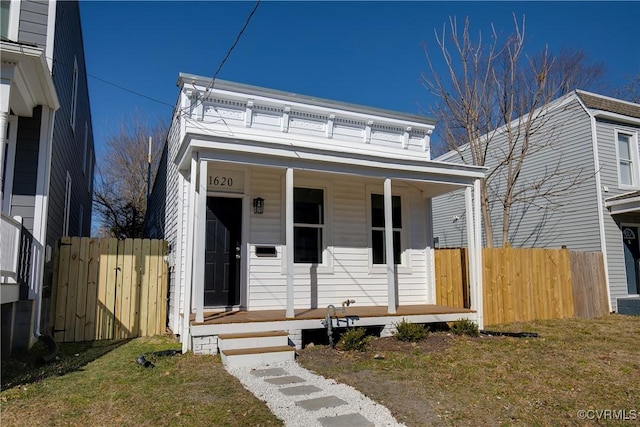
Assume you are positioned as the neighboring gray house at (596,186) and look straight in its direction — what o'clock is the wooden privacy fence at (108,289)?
The wooden privacy fence is roughly at 3 o'clock from the neighboring gray house.

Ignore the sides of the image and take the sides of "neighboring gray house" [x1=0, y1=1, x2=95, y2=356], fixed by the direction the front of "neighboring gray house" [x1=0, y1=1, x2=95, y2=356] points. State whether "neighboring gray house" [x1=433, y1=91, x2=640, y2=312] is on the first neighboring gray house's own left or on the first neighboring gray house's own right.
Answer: on the first neighboring gray house's own left

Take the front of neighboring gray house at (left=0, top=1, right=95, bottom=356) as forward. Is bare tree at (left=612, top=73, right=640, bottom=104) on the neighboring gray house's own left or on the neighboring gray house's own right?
on the neighboring gray house's own left

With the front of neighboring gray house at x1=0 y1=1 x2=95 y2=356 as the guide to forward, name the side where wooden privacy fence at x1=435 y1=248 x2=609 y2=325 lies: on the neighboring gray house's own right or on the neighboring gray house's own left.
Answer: on the neighboring gray house's own left

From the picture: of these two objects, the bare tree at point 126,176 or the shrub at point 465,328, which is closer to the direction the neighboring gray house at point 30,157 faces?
the shrub

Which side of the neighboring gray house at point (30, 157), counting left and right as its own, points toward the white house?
left
